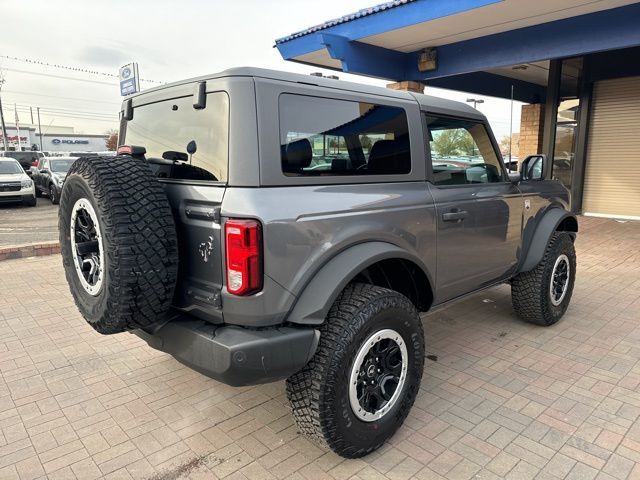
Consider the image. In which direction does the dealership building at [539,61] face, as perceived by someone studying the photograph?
facing the viewer and to the left of the viewer

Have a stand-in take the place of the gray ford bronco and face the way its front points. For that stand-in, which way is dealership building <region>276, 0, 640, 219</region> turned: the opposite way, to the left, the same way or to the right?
the opposite way

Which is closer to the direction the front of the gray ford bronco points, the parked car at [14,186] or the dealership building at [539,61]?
the dealership building

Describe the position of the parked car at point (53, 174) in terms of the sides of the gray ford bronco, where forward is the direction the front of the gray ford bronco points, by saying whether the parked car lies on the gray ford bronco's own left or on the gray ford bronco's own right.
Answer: on the gray ford bronco's own left

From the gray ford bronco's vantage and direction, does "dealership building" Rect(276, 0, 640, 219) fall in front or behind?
in front

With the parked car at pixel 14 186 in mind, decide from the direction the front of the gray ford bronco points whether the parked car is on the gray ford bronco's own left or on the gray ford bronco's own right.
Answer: on the gray ford bronco's own left

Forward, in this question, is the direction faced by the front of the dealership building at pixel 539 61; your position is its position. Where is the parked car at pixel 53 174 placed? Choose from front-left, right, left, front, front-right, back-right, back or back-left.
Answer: front-right

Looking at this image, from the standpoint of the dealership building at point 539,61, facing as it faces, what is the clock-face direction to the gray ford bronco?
The gray ford bronco is roughly at 11 o'clock from the dealership building.

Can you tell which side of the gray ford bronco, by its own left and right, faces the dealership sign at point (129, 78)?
left

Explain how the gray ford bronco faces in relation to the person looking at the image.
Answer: facing away from the viewer and to the right of the viewer
